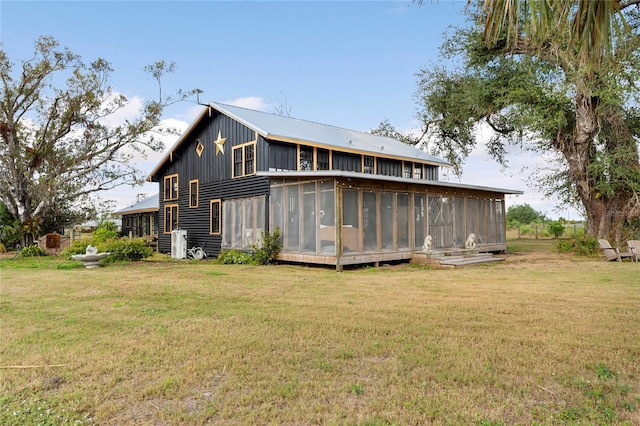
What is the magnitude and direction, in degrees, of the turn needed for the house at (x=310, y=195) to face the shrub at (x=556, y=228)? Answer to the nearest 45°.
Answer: approximately 90° to its left

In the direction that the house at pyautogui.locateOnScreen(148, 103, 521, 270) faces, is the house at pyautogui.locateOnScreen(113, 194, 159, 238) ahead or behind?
behind

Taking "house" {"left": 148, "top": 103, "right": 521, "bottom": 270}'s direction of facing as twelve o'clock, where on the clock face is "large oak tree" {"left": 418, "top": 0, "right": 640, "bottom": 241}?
The large oak tree is roughly at 10 o'clock from the house.

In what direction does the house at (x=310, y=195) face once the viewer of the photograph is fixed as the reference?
facing the viewer and to the right of the viewer

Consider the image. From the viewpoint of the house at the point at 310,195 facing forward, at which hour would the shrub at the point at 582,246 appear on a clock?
The shrub is roughly at 10 o'clock from the house.
